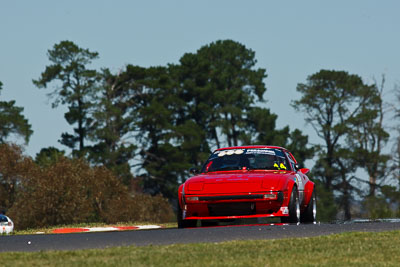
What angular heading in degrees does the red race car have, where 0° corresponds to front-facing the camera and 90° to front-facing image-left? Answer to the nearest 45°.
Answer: approximately 0°
